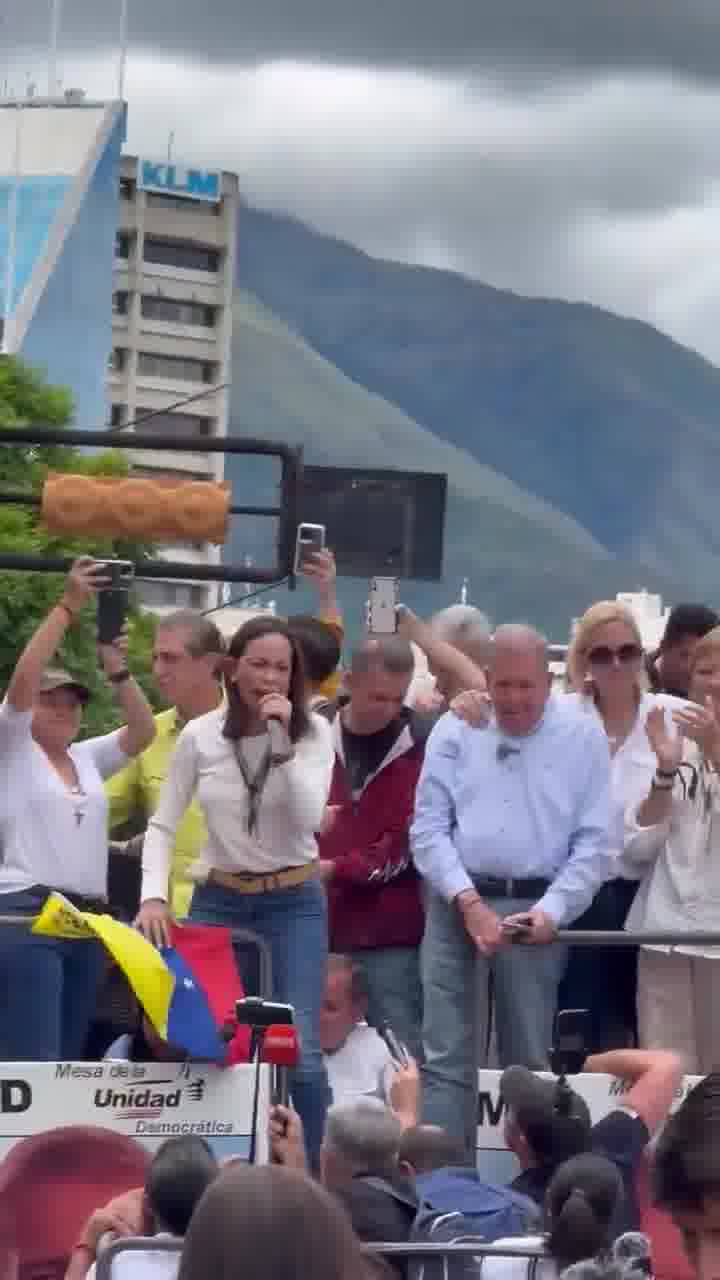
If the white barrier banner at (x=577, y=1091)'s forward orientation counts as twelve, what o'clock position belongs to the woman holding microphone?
The woman holding microphone is roughly at 4 o'clock from the white barrier banner.

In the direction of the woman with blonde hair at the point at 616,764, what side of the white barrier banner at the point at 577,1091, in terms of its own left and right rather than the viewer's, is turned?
back

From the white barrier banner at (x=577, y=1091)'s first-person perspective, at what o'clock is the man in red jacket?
The man in red jacket is roughly at 5 o'clock from the white barrier banner.

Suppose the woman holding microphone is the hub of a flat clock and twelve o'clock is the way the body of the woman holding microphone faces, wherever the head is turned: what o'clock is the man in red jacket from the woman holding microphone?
The man in red jacket is roughly at 7 o'clock from the woman holding microphone.

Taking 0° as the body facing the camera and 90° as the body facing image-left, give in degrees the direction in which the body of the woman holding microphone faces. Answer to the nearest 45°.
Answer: approximately 0°
